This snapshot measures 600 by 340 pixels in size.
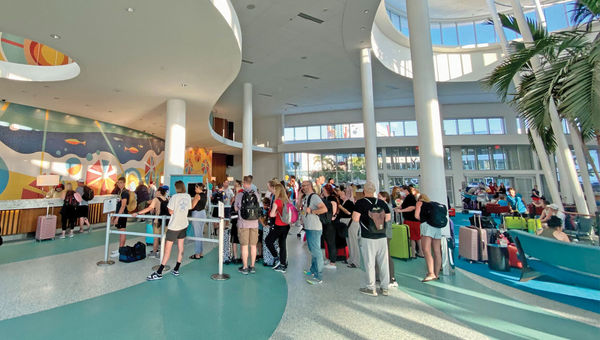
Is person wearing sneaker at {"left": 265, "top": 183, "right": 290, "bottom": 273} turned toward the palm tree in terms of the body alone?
no

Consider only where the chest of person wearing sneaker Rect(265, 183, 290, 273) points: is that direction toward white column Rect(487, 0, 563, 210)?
no

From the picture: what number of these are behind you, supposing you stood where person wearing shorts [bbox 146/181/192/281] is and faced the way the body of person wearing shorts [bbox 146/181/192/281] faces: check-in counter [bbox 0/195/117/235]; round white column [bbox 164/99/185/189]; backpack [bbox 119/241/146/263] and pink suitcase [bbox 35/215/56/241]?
0

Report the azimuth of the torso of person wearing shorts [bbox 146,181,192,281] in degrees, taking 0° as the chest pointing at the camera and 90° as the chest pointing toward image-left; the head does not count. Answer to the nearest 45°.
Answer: approximately 135°

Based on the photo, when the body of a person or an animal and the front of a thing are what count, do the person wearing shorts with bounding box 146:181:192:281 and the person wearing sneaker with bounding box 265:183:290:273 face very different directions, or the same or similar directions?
same or similar directions

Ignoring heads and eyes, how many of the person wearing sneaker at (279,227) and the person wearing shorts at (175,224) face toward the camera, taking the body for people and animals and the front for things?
0

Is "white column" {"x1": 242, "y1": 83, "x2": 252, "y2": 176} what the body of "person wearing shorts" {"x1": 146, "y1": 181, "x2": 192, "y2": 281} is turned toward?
no

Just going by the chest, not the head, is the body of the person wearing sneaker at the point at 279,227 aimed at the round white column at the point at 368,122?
no
